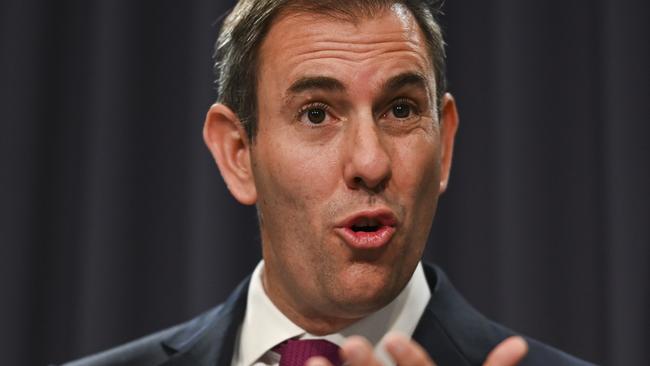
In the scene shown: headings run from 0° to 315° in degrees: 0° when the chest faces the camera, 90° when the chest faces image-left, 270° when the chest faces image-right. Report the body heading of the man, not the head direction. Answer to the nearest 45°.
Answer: approximately 0°
